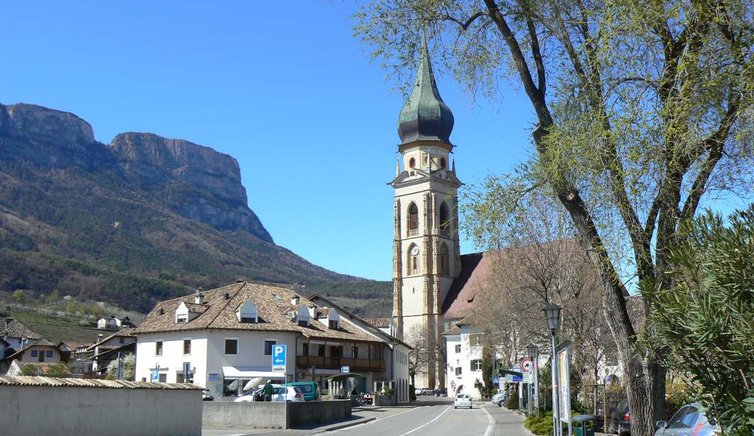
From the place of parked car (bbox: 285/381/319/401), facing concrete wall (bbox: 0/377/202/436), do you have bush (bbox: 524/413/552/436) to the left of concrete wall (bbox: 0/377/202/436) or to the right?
left

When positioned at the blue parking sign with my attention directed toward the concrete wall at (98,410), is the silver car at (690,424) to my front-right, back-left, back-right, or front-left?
front-left

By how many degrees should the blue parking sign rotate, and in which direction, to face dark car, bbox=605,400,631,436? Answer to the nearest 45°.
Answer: approximately 90° to its left

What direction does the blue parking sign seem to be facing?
toward the camera

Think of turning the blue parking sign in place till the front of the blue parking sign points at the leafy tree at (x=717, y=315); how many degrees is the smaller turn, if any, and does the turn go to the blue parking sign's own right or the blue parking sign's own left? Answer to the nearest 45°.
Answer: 0° — it already faces it

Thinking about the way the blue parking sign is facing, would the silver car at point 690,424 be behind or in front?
in front

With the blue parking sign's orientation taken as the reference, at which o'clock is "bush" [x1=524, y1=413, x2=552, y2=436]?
The bush is roughly at 9 o'clock from the blue parking sign.

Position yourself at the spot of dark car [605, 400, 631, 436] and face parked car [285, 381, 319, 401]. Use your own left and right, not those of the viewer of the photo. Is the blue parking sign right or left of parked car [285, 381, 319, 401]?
left
